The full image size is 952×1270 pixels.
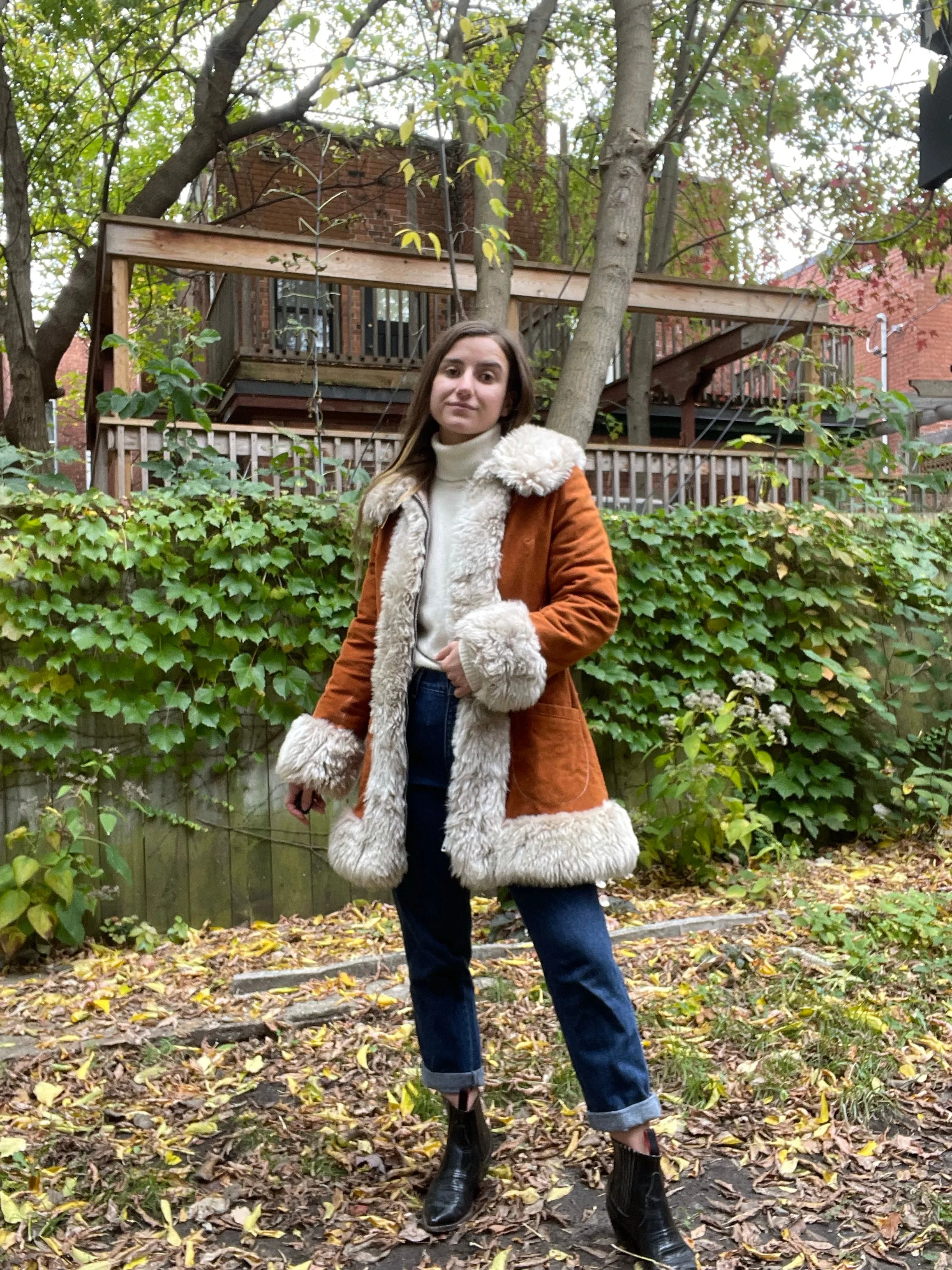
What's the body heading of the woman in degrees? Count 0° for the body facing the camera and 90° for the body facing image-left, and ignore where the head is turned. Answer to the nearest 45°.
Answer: approximately 45°

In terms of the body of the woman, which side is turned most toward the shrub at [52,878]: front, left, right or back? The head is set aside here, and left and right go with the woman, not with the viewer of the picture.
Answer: right

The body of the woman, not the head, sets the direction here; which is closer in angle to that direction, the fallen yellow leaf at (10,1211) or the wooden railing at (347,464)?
the fallen yellow leaf

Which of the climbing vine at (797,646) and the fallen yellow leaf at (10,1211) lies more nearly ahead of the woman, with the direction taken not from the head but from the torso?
the fallen yellow leaf

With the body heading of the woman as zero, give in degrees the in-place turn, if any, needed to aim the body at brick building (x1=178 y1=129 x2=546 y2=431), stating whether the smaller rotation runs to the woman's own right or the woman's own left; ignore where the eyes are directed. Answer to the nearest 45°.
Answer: approximately 135° to the woman's own right
